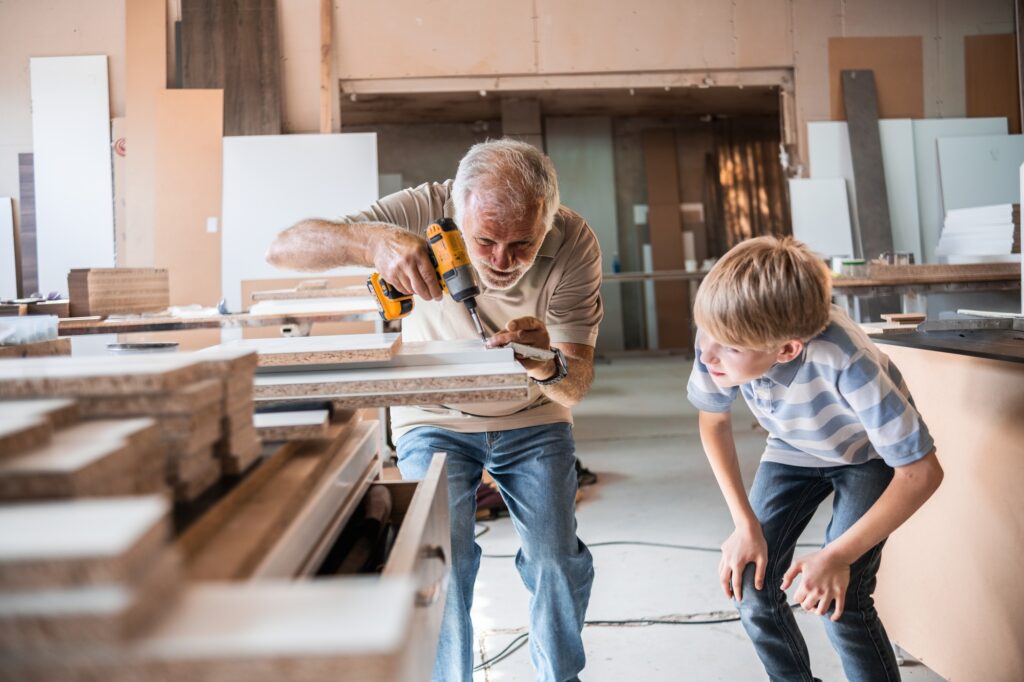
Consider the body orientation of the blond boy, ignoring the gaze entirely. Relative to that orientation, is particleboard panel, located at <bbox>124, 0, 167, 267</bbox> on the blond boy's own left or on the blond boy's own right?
on the blond boy's own right

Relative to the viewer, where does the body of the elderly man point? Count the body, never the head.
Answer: toward the camera

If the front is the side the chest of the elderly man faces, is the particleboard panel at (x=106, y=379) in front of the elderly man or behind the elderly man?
in front

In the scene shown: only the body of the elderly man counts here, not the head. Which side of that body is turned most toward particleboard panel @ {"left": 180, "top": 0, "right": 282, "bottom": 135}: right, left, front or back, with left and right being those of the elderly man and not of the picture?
back

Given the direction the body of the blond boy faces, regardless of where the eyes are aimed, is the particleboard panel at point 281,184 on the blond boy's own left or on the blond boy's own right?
on the blond boy's own right

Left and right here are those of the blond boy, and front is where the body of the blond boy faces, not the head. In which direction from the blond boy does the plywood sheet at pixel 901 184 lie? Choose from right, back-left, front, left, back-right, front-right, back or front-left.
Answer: back-right

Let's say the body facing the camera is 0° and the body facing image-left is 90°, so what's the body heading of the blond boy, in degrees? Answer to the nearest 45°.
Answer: approximately 45°

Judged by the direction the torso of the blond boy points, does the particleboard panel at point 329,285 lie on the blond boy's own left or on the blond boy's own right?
on the blond boy's own right

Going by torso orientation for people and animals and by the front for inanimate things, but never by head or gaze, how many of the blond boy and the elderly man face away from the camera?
0

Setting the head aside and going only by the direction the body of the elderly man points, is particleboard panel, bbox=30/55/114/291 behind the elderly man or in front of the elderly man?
behind

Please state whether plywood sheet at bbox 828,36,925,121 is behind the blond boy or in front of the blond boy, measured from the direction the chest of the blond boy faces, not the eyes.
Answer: behind

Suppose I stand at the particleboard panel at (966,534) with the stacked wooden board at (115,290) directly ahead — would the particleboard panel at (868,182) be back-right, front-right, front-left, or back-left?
front-right

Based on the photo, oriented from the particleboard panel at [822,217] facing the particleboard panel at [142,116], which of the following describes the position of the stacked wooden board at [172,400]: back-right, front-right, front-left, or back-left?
front-left

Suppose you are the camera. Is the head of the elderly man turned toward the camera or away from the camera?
toward the camera
